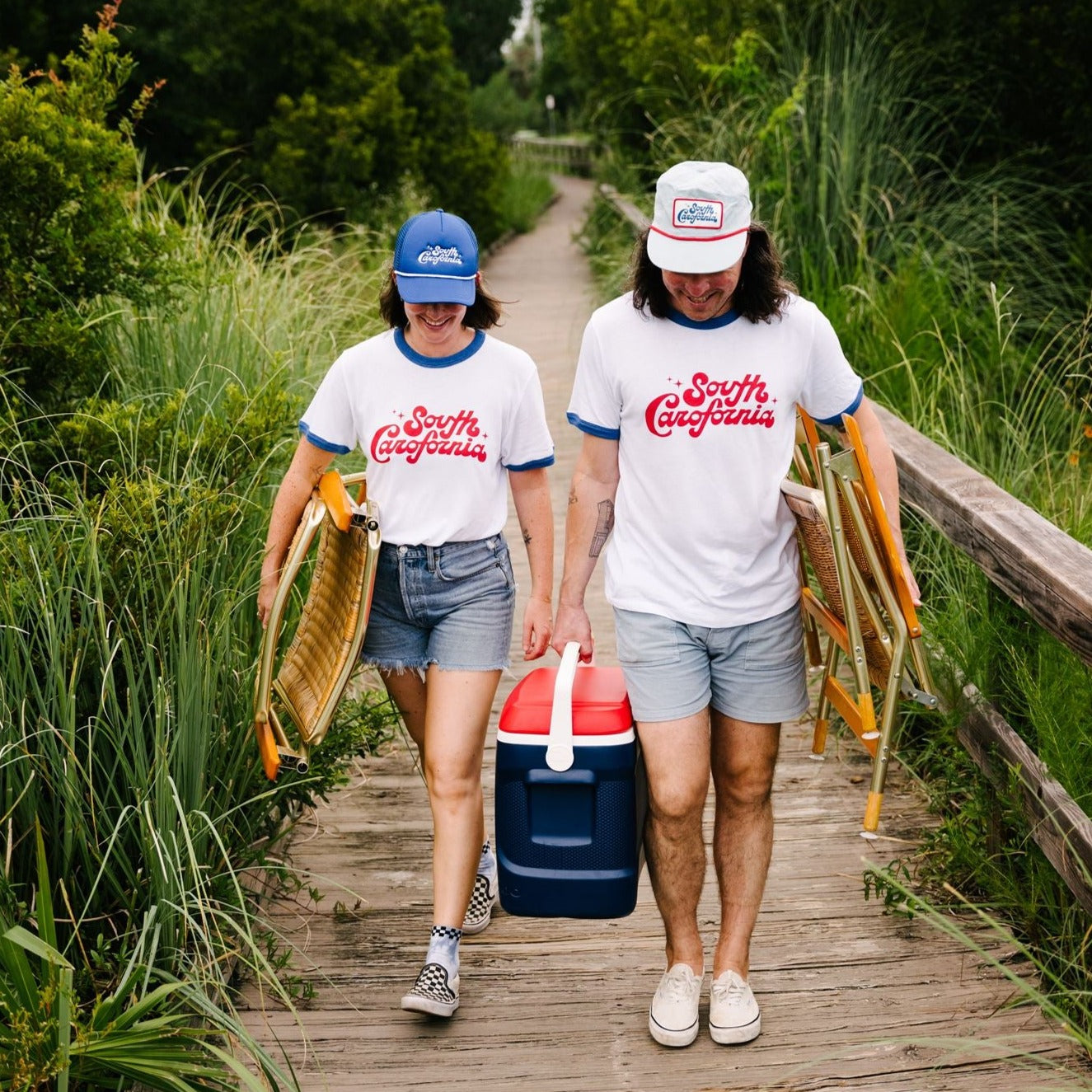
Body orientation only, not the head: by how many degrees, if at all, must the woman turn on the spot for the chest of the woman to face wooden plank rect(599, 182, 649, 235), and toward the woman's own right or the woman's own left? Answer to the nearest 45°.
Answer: approximately 180°

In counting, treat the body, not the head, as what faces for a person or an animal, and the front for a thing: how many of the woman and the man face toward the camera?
2

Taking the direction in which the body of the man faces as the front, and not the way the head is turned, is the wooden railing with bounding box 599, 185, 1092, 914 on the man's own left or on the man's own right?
on the man's own left

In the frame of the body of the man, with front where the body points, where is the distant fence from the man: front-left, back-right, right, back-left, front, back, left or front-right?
back

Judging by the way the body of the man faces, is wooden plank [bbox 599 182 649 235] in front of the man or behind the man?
behind

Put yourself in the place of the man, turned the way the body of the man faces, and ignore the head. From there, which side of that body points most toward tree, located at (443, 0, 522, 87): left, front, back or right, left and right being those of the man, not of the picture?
back

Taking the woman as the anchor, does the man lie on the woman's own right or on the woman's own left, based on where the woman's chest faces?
on the woman's own left

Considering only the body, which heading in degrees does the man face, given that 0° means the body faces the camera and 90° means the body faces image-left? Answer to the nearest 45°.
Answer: approximately 0°

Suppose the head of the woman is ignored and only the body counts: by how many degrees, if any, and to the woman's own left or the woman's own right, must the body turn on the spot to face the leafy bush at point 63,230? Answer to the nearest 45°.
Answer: approximately 135° to the woman's own right

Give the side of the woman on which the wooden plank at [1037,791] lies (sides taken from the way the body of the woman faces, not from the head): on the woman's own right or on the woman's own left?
on the woman's own left

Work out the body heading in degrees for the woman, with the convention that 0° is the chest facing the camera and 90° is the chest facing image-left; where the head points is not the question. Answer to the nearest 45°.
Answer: approximately 0°
